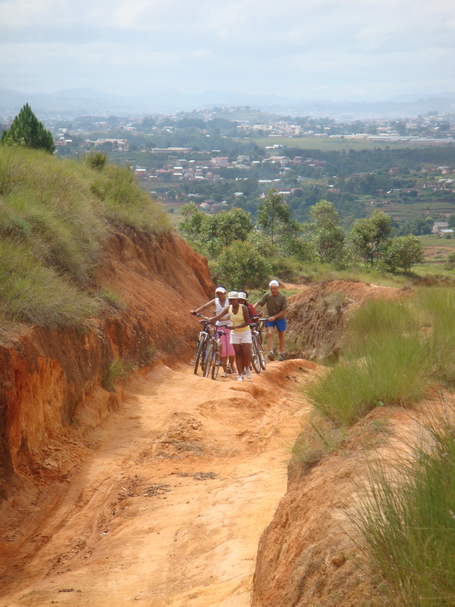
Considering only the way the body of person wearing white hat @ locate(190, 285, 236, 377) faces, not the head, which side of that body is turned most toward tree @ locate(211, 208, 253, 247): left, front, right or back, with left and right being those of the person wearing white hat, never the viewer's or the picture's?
back

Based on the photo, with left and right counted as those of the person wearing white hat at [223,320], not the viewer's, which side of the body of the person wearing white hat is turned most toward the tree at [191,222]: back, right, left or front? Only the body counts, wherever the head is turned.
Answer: back

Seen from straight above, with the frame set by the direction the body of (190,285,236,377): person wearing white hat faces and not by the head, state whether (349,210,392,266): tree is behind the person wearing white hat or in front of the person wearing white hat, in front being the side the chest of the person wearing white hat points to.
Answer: behind

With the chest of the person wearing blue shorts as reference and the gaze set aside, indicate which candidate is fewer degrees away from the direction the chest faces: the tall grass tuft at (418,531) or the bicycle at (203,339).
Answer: the tall grass tuft

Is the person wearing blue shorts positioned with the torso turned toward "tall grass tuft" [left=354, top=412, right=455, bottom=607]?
yes

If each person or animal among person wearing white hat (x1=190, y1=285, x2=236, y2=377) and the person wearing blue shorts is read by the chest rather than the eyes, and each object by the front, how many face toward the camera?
2

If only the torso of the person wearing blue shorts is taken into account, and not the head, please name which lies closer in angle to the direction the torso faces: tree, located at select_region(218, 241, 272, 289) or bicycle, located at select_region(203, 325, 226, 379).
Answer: the bicycle

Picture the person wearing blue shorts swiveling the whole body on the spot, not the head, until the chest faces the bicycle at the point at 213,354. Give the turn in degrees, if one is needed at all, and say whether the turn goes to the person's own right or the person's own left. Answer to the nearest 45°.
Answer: approximately 45° to the person's own right

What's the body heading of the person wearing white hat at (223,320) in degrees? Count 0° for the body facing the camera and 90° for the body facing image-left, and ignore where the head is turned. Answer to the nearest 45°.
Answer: approximately 0°

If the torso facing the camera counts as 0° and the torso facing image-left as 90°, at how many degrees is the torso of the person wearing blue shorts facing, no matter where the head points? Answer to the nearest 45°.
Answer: approximately 0°
